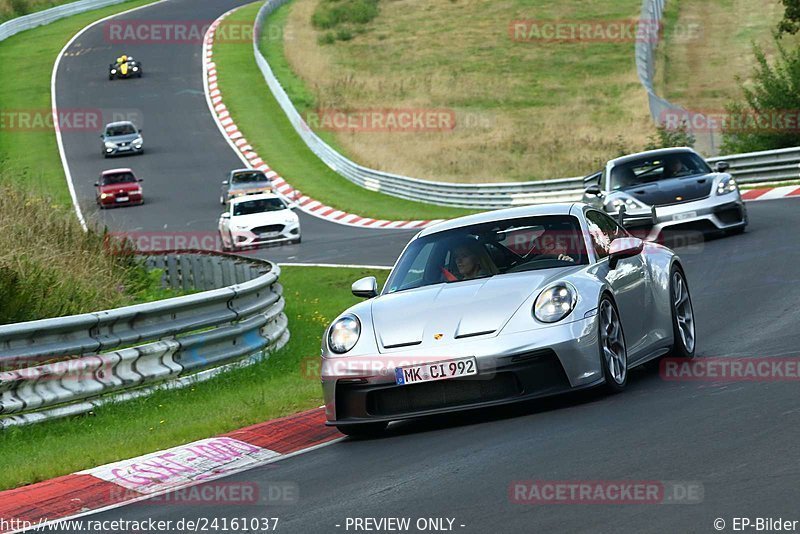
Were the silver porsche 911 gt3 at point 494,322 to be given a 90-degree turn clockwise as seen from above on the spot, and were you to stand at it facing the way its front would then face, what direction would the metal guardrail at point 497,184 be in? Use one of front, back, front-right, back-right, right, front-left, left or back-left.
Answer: front-right

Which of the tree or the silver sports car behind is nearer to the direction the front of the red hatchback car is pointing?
the silver sports car behind

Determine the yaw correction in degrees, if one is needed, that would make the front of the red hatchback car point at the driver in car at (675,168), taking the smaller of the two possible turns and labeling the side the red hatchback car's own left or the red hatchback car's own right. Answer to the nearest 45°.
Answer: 0° — it already faces them

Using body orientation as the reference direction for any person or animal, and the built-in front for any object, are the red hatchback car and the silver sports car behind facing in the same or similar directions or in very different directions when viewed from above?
same or similar directions

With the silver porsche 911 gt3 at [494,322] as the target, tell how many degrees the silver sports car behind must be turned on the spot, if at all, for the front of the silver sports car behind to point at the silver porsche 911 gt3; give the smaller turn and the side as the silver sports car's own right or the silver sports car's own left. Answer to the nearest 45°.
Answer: approximately 45° to the silver sports car's own right

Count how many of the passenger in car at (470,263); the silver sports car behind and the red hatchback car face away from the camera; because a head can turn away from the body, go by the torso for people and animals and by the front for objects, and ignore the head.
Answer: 0

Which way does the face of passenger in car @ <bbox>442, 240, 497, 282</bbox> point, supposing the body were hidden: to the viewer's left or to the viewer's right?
to the viewer's left

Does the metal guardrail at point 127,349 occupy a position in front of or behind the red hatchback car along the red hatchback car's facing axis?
in front

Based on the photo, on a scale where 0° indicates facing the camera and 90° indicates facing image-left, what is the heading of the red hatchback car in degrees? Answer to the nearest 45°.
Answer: approximately 0°

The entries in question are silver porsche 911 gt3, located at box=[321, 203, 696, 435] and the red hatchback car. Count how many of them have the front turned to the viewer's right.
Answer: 0

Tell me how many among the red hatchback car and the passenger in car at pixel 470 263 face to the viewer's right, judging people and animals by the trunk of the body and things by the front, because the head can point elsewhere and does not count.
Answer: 0

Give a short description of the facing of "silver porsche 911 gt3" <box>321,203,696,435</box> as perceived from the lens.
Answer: facing the viewer and to the left of the viewer

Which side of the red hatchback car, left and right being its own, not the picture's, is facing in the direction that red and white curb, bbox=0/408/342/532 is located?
front
